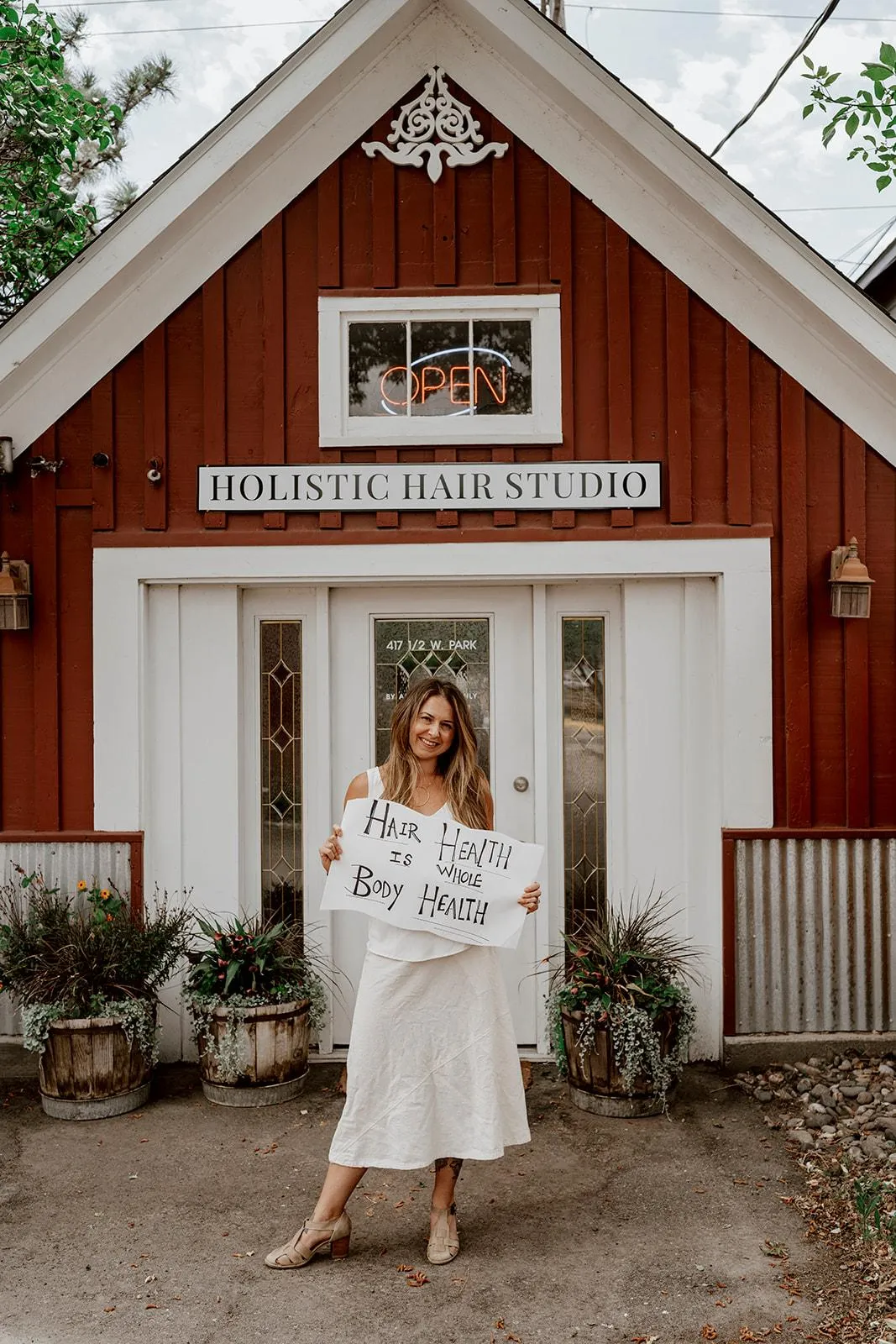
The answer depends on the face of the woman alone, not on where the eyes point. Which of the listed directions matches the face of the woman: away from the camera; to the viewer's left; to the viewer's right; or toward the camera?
toward the camera

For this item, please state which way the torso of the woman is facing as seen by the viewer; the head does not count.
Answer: toward the camera

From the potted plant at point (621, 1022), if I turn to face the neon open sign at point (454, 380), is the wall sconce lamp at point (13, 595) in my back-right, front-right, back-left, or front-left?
front-left

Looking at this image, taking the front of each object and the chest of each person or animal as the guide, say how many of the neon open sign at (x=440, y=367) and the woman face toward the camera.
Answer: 2

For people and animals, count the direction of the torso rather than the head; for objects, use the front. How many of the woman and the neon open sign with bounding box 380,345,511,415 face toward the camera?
2

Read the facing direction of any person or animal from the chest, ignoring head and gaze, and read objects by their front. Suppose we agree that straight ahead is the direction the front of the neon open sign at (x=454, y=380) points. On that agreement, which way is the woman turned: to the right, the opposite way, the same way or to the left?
the same way

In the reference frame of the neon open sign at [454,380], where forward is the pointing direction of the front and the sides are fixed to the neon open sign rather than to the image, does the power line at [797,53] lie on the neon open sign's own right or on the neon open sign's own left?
on the neon open sign's own left

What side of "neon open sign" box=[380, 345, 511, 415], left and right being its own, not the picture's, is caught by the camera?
front

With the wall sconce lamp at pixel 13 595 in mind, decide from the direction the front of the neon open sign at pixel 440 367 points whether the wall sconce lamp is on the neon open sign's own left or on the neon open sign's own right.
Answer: on the neon open sign's own right

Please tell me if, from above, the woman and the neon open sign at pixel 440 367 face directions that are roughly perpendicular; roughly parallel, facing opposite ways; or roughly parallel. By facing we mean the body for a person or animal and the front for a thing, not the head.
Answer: roughly parallel

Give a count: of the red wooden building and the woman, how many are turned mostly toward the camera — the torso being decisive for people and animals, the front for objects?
2

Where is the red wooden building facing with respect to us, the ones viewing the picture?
facing the viewer
